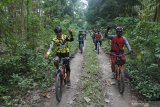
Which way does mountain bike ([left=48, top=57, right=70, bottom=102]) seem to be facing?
toward the camera
